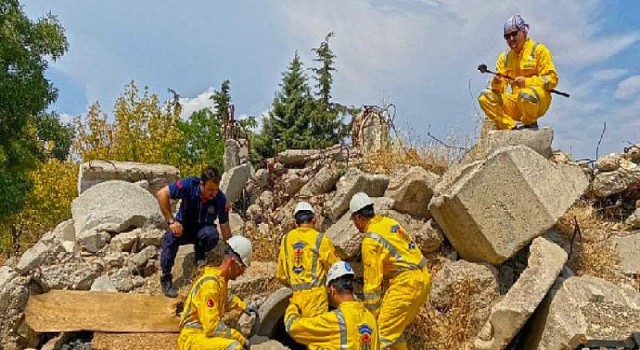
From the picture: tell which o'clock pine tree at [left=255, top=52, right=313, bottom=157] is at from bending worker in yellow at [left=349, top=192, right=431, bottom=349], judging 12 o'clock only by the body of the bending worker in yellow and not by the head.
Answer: The pine tree is roughly at 1 o'clock from the bending worker in yellow.

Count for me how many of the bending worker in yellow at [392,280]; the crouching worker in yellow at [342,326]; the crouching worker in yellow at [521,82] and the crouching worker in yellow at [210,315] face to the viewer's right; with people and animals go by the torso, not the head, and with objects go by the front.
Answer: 1

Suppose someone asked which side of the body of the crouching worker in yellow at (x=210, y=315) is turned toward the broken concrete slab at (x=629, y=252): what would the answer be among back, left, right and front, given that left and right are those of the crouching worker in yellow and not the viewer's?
front

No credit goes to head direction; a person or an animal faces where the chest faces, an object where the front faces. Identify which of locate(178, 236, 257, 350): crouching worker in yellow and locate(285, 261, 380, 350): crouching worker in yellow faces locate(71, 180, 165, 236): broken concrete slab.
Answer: locate(285, 261, 380, 350): crouching worker in yellow

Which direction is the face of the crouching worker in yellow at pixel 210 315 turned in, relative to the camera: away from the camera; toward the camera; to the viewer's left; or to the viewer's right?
to the viewer's right

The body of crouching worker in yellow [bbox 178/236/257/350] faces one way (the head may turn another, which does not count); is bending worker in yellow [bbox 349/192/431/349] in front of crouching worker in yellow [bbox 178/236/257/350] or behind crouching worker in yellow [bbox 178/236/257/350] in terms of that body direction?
in front

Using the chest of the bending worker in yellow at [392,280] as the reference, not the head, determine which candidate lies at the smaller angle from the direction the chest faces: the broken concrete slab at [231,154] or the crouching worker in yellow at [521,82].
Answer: the broken concrete slab

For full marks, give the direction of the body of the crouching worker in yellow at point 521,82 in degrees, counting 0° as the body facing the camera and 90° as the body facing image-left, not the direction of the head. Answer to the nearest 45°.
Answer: approximately 45°

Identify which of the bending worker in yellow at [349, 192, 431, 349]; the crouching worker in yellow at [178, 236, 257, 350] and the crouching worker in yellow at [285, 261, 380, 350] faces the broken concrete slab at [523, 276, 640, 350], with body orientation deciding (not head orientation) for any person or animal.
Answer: the crouching worker in yellow at [178, 236, 257, 350]

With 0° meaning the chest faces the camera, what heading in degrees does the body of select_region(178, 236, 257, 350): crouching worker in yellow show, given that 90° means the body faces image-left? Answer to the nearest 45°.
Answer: approximately 270°

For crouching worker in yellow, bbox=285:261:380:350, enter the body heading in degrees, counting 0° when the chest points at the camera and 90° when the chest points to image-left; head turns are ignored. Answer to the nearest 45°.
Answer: approximately 135°
